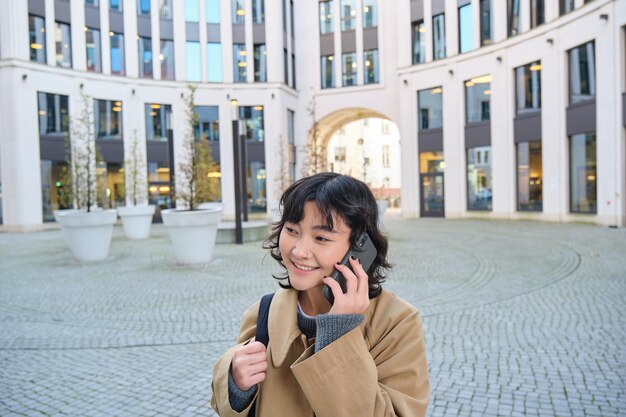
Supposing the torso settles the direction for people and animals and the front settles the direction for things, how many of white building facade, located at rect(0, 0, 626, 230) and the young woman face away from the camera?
0

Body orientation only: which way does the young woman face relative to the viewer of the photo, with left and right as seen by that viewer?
facing the viewer and to the left of the viewer

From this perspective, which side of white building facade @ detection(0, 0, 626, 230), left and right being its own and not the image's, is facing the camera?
front

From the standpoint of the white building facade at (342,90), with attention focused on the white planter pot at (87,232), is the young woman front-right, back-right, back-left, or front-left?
front-left

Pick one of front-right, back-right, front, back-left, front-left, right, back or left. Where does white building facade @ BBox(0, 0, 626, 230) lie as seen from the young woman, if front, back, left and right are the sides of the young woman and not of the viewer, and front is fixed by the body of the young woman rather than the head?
back-right

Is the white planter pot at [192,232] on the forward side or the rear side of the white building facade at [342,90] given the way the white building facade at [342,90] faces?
on the forward side

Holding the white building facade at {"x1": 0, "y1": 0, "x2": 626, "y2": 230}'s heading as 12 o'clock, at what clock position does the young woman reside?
The young woman is roughly at 12 o'clock from the white building facade.

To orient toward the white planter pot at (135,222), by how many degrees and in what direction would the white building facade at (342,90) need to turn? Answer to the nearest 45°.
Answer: approximately 45° to its right
